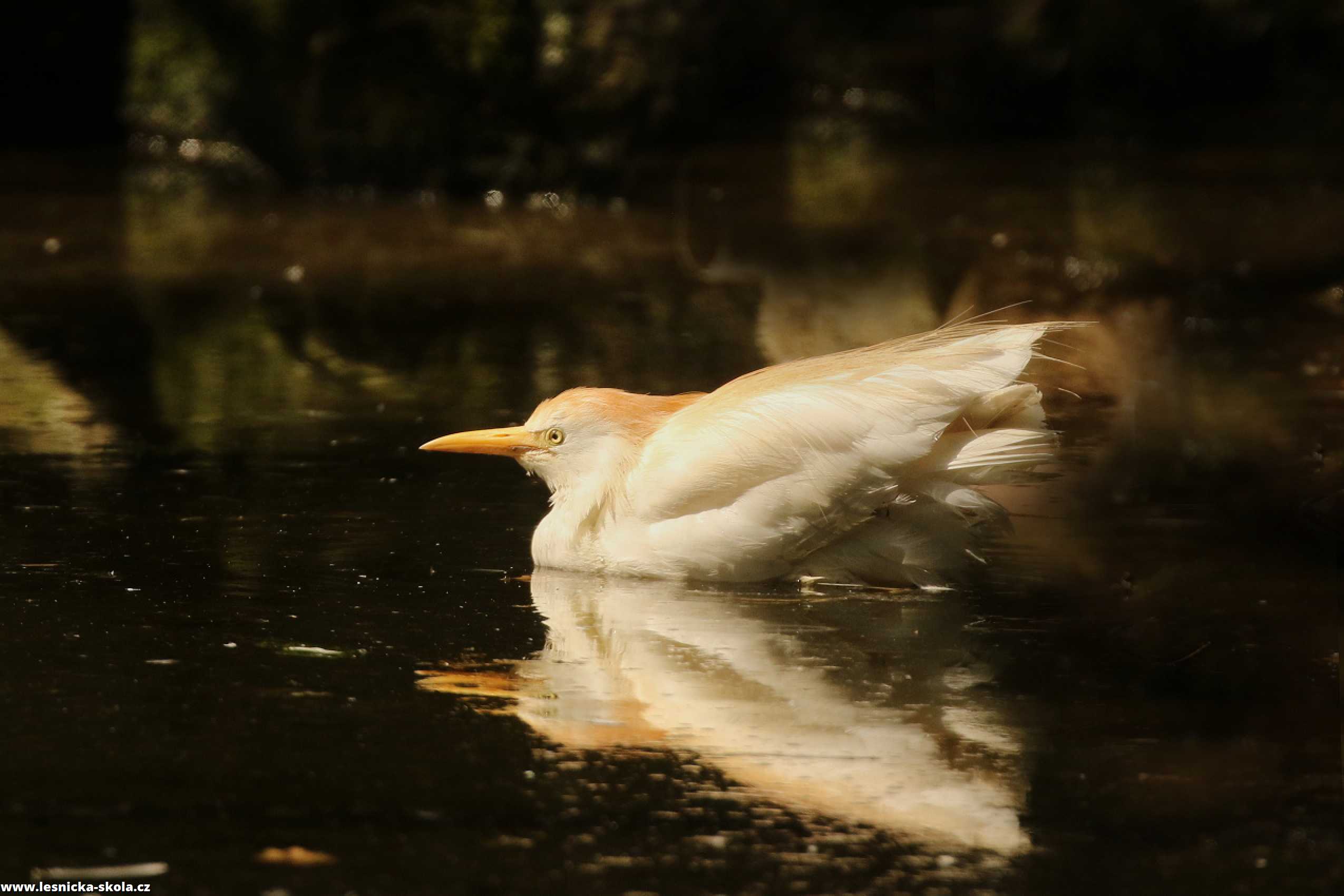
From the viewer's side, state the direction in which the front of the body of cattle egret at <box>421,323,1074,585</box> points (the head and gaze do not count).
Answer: to the viewer's left
